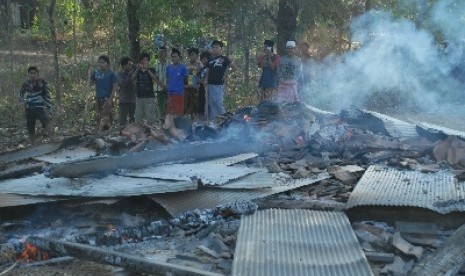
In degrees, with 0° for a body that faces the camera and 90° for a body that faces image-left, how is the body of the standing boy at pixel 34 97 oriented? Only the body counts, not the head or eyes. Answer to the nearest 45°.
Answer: approximately 0°

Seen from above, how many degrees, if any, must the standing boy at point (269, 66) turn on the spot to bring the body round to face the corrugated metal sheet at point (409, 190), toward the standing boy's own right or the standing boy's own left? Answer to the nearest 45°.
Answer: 0° — they already face it

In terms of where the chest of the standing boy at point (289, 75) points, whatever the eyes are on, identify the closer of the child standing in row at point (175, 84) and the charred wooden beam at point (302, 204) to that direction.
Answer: the charred wooden beam

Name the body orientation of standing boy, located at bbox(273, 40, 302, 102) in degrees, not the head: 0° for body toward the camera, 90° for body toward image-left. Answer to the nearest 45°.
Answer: approximately 0°

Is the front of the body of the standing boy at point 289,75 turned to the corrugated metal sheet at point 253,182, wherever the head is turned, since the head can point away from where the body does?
yes

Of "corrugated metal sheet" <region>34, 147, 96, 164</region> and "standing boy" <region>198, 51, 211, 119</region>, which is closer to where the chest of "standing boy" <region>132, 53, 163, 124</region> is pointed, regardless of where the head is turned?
the corrugated metal sheet

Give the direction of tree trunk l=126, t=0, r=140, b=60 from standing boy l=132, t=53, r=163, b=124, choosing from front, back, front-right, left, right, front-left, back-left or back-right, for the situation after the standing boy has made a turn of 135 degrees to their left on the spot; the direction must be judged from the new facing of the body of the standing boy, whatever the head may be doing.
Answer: front-left

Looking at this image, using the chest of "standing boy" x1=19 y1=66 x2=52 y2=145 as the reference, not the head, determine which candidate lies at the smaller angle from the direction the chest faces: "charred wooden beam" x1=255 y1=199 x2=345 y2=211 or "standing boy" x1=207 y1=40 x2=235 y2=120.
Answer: the charred wooden beam

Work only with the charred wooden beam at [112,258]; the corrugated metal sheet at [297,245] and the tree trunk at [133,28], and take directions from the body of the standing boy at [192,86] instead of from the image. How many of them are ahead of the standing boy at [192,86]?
2

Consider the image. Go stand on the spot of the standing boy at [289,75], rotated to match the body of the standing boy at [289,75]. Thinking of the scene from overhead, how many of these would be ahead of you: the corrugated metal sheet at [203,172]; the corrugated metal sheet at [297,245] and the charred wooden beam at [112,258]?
3

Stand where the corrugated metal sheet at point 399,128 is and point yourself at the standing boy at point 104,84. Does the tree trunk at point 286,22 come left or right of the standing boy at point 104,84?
right

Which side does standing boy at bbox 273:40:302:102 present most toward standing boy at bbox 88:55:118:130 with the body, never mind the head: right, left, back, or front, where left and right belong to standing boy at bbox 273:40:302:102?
right
